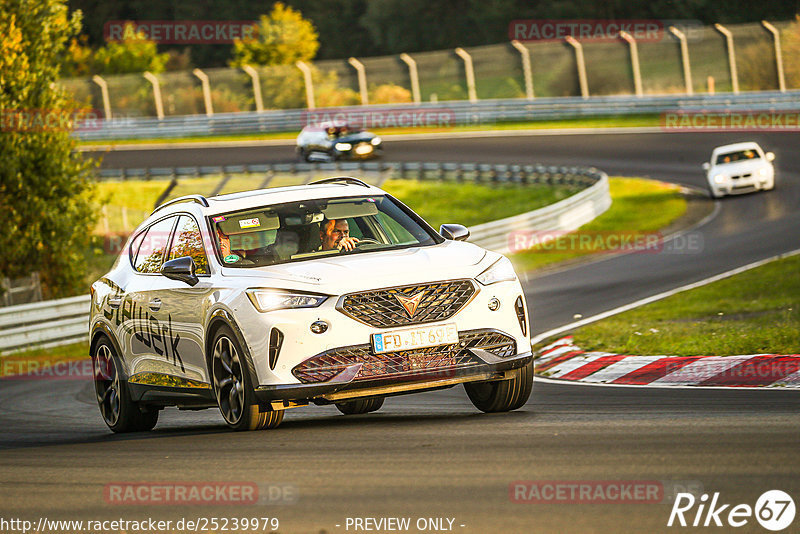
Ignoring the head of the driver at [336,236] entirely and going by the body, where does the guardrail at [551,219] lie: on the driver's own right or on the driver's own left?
on the driver's own left

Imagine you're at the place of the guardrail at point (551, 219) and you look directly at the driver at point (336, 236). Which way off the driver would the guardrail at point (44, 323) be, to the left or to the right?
right

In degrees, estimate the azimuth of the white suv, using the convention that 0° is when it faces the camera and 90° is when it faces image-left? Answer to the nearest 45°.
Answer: approximately 315°

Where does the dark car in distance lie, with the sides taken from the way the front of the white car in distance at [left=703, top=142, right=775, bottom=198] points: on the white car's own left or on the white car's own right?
on the white car's own right

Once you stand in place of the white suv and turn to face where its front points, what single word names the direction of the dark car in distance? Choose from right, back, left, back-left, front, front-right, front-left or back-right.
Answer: back-left

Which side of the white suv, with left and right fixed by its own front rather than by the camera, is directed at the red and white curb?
left

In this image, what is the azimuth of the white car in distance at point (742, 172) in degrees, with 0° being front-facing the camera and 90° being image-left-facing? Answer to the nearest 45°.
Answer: approximately 0°

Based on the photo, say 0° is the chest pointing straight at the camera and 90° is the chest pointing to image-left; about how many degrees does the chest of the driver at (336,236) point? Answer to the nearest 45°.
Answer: approximately 315°
